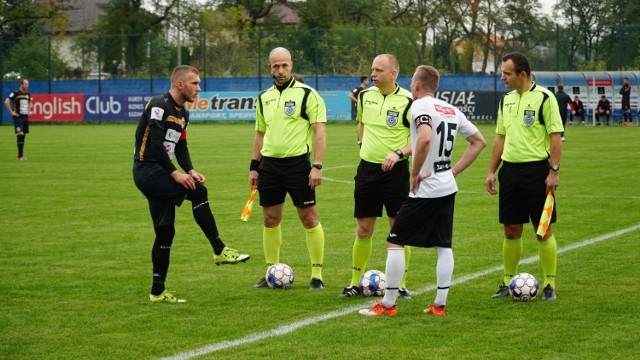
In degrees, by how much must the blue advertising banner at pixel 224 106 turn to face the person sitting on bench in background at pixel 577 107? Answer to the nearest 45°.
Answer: approximately 90° to its left

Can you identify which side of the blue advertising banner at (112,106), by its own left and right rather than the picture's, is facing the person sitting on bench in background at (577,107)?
left

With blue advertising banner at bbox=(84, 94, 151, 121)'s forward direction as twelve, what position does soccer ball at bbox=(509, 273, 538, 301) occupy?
The soccer ball is roughly at 12 o'clock from the blue advertising banner.

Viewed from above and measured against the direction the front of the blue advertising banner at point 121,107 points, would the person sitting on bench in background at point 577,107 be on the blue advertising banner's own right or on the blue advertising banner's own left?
on the blue advertising banner's own left

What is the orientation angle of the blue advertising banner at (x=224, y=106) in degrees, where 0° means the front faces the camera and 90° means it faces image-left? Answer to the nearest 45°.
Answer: approximately 0°

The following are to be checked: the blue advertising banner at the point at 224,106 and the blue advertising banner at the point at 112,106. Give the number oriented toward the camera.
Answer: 2
